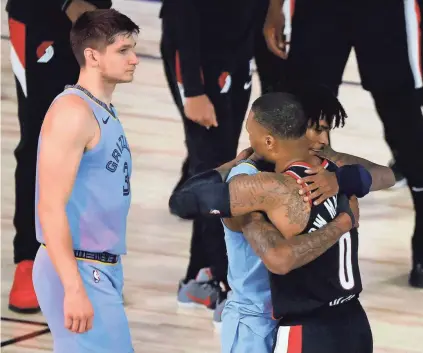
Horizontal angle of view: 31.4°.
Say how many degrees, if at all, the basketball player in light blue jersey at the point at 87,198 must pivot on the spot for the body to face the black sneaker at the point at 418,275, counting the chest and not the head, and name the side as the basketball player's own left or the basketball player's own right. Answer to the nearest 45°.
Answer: approximately 45° to the basketball player's own left

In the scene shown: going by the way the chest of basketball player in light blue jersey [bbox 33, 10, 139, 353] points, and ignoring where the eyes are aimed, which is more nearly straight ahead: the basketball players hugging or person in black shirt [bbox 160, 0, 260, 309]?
the basketball players hugging

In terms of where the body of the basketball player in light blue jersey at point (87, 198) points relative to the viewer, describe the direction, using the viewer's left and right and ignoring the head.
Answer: facing to the right of the viewer

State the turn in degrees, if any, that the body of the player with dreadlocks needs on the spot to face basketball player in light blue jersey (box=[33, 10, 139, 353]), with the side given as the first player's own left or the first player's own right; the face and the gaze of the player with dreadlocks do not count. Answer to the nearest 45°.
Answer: approximately 135° to the first player's own right
